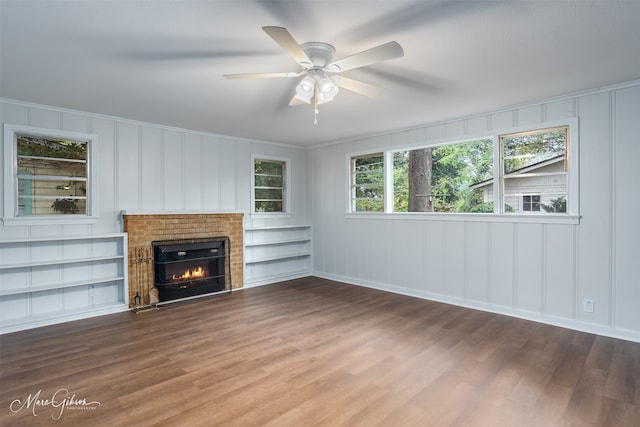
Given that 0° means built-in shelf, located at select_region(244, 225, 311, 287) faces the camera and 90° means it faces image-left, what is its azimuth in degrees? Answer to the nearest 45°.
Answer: approximately 315°

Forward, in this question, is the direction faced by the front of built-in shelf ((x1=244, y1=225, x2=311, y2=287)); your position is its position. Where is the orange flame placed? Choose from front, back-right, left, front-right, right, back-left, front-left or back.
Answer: right

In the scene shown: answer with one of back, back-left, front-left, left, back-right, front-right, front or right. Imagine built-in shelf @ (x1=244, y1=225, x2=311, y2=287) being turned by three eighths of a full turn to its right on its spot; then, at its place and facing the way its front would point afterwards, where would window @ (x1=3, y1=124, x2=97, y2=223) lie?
front-left

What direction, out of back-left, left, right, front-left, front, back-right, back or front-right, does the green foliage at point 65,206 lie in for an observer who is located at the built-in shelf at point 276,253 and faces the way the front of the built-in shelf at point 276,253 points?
right

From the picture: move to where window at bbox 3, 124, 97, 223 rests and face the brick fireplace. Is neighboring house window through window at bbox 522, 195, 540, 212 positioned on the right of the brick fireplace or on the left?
right

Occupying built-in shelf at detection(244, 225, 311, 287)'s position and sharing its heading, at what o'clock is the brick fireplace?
The brick fireplace is roughly at 3 o'clock from the built-in shelf.
